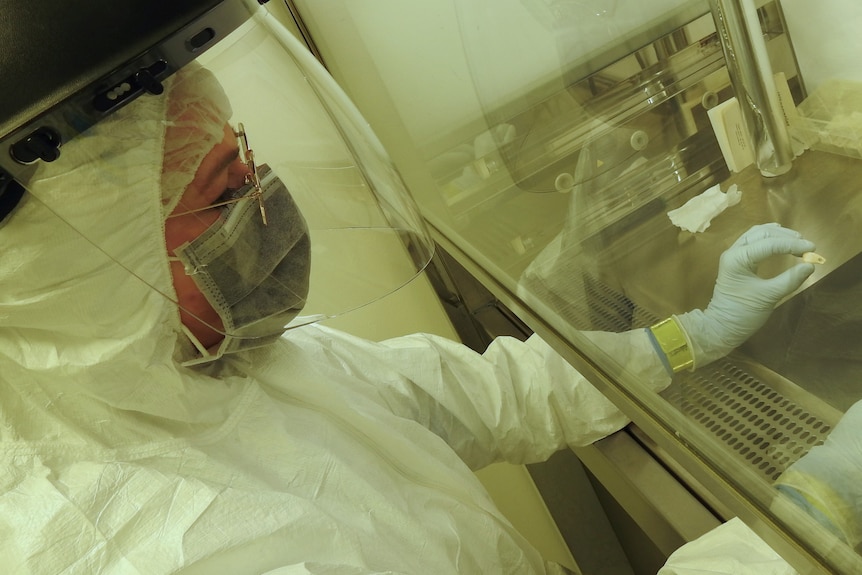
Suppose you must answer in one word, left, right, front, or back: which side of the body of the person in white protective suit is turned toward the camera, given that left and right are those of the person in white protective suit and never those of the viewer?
right

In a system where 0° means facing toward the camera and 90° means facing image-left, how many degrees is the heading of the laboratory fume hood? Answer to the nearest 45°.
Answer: approximately 45°
